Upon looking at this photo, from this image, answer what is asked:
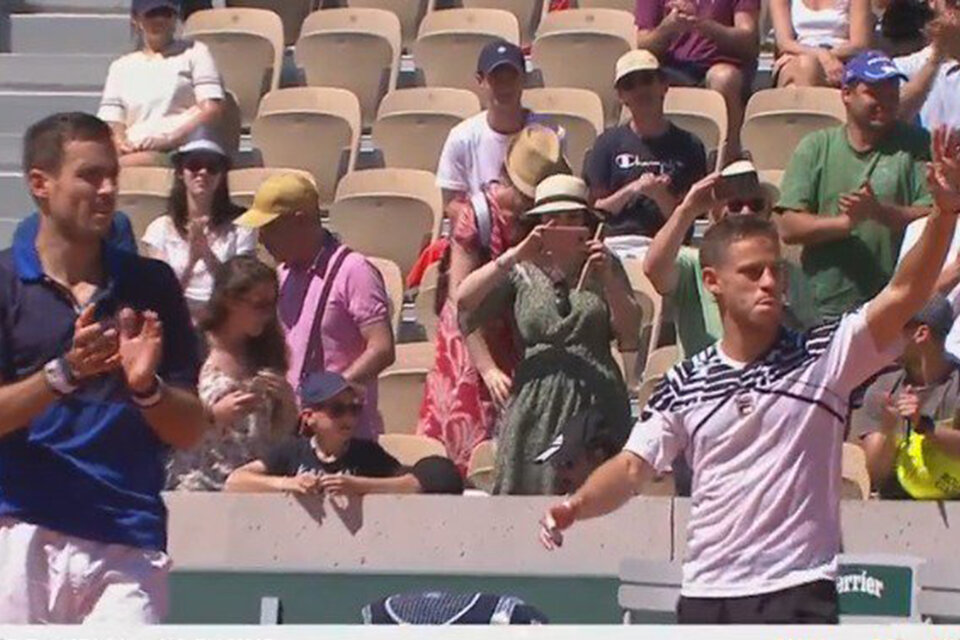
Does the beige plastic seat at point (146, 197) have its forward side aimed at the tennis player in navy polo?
yes

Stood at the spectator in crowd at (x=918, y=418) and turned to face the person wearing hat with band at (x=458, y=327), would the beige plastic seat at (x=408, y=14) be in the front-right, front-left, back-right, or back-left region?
front-right

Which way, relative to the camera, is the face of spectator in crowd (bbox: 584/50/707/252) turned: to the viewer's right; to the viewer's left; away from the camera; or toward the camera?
toward the camera

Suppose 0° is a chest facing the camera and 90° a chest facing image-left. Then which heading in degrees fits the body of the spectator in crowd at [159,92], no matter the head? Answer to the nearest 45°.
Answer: approximately 0°

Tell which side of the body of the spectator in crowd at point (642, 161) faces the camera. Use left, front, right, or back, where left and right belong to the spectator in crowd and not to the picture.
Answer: front

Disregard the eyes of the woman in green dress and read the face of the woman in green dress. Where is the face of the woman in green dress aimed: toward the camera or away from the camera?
toward the camera

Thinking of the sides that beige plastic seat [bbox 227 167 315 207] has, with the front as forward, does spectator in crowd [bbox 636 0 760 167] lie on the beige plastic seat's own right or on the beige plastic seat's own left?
on the beige plastic seat's own left

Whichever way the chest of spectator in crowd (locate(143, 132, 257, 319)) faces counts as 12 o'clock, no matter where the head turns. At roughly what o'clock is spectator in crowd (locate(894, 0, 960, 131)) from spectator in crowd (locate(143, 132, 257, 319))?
spectator in crowd (locate(894, 0, 960, 131)) is roughly at 9 o'clock from spectator in crowd (locate(143, 132, 257, 319)).

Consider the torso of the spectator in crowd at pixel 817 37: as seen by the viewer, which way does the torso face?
toward the camera

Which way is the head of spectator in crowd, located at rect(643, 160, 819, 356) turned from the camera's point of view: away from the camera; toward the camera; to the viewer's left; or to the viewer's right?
toward the camera

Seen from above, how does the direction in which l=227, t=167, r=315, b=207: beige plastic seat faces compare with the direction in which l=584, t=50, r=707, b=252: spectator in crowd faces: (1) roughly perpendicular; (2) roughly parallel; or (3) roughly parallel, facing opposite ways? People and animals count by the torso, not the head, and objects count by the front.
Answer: roughly parallel

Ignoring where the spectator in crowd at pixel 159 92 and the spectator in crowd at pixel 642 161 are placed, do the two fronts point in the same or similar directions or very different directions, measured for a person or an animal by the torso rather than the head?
same or similar directions

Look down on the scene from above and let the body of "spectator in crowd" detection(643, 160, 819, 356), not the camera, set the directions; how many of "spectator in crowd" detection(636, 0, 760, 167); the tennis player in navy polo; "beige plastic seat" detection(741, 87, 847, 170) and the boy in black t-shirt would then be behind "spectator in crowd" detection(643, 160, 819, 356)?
2

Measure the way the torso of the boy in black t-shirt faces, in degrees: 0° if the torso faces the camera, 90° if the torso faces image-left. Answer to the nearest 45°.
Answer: approximately 0°

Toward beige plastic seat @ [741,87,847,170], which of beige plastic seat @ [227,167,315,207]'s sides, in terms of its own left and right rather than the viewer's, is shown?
left

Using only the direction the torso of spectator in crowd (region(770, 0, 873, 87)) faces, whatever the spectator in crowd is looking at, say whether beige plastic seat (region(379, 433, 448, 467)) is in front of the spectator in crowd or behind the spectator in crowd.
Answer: in front
